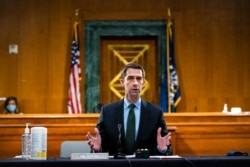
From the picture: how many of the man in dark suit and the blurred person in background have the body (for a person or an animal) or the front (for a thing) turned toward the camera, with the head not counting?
2

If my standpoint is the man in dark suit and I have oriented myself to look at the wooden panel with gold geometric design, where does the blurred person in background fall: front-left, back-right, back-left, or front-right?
front-left

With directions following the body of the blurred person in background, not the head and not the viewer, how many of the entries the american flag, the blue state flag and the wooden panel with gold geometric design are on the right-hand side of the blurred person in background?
0

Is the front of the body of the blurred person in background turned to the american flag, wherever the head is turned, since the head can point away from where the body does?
no

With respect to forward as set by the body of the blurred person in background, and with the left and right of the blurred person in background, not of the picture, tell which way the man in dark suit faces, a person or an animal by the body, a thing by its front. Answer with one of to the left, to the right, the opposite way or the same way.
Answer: the same way

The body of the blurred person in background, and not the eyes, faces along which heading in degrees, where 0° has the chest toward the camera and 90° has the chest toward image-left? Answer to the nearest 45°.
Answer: approximately 0°

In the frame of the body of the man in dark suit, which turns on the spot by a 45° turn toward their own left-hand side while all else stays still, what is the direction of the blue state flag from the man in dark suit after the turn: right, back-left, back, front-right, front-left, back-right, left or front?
back-left

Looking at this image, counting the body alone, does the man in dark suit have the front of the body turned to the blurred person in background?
no

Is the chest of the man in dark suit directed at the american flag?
no

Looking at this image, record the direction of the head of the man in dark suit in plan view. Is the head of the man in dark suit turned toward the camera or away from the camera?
toward the camera

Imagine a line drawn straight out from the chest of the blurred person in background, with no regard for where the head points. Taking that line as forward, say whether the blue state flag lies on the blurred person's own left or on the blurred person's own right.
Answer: on the blurred person's own left
